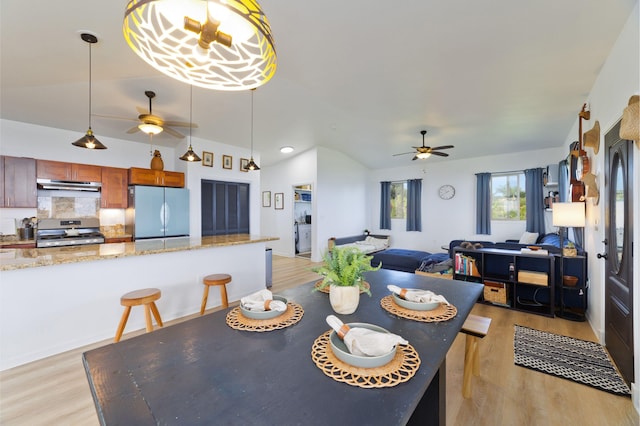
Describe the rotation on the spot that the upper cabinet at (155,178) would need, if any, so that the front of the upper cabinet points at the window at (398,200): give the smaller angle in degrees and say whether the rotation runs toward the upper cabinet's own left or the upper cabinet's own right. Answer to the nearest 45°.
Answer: approximately 90° to the upper cabinet's own left

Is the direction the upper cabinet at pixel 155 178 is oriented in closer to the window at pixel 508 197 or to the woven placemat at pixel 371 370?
the woven placemat

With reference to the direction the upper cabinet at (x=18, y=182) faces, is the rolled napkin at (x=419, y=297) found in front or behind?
in front

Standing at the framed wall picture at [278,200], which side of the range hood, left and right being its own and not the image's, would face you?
left

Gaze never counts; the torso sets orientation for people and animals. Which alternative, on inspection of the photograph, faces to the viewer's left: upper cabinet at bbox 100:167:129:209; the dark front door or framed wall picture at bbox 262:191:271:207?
the dark front door

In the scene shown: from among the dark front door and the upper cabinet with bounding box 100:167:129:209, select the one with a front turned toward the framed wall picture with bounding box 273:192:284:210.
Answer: the dark front door

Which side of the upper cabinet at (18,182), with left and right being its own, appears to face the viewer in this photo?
front

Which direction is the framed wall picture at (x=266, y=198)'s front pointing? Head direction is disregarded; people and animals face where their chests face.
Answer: toward the camera

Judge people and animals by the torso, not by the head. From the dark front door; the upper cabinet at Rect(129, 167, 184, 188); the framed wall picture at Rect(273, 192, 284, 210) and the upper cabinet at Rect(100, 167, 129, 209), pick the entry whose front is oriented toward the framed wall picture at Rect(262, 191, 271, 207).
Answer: the dark front door

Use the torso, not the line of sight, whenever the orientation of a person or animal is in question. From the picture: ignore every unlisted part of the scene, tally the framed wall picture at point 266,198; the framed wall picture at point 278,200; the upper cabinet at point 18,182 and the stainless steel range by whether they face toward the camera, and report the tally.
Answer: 4

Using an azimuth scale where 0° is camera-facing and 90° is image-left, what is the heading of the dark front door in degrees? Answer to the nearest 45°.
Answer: approximately 90°

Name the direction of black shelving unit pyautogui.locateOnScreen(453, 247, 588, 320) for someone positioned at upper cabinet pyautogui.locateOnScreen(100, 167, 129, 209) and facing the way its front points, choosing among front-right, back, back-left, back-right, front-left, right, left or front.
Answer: front-left

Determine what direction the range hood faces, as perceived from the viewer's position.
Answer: facing the viewer

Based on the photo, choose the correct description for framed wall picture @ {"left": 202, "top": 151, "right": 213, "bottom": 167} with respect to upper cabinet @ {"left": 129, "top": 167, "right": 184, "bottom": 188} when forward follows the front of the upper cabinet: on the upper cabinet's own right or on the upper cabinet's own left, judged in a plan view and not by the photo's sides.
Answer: on the upper cabinet's own left

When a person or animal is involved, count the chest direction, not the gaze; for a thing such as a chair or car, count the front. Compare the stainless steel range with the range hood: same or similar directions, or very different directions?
same or similar directions

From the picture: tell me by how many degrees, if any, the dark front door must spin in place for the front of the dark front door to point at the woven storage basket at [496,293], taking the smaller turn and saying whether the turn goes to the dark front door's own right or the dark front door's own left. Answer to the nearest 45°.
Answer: approximately 45° to the dark front door's own right

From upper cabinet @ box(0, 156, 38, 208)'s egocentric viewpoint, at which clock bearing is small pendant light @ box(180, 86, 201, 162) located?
The small pendant light is roughly at 11 o'clock from the upper cabinet.

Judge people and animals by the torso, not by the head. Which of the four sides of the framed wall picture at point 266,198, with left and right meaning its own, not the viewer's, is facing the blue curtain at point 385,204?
left
